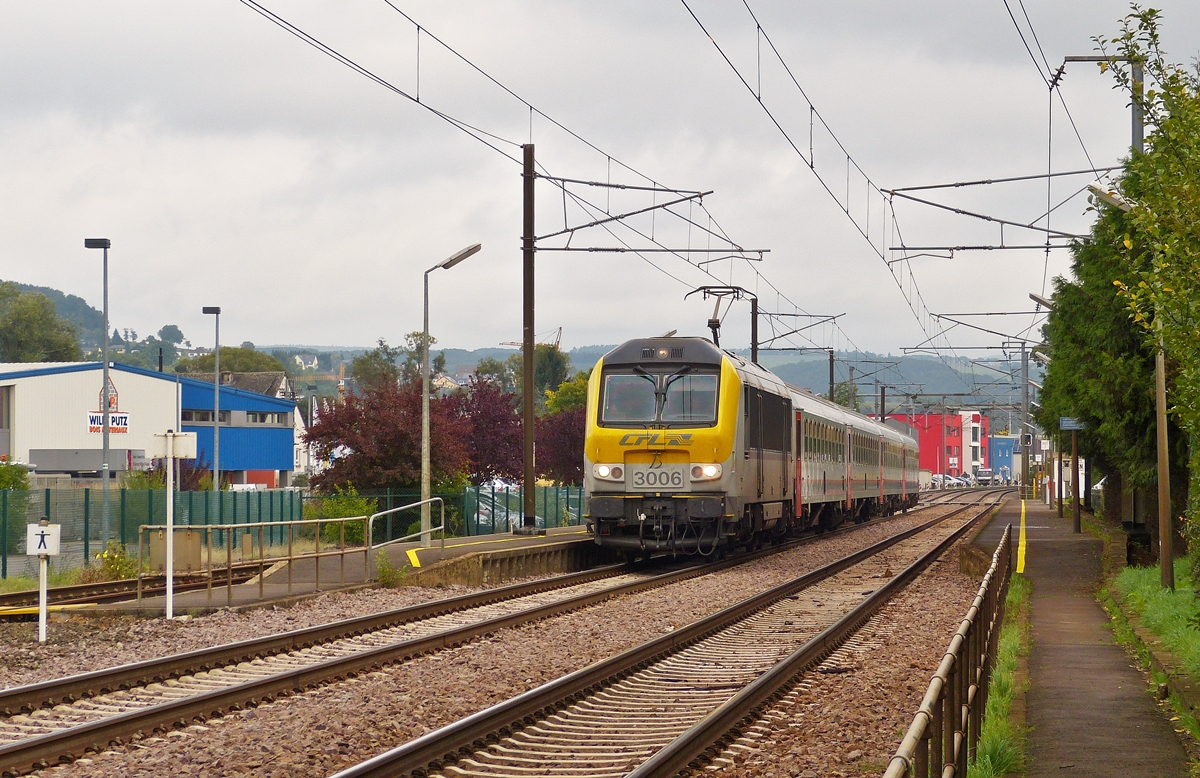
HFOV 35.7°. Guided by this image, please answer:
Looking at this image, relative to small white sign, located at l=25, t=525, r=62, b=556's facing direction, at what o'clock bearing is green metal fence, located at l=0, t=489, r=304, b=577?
The green metal fence is roughly at 6 o'clock from the small white sign.

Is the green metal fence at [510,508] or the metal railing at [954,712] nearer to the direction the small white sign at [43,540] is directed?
the metal railing

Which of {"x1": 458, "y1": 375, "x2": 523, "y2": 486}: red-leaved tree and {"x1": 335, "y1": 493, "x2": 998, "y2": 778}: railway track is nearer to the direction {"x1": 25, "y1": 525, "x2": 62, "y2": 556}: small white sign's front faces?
the railway track

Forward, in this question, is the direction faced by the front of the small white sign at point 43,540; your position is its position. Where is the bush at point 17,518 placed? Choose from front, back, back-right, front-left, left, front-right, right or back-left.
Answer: back

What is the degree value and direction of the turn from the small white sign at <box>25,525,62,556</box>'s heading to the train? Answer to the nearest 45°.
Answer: approximately 135° to its left

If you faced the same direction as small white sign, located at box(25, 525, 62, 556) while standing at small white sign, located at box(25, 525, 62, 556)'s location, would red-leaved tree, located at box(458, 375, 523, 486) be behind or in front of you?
behind

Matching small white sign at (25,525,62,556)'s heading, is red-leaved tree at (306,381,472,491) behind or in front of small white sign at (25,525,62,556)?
behind

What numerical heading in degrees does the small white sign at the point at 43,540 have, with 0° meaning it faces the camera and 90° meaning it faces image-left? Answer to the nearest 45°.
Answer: approximately 0°

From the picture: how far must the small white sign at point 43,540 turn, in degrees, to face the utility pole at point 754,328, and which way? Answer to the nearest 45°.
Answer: approximately 135° to its left
